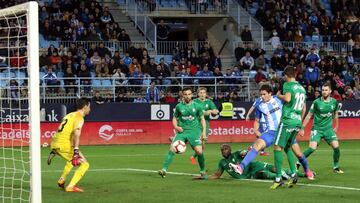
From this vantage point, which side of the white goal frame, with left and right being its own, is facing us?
right

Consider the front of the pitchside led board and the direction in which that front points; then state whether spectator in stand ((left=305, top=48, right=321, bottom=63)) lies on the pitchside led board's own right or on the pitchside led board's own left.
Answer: on the pitchside led board's own left

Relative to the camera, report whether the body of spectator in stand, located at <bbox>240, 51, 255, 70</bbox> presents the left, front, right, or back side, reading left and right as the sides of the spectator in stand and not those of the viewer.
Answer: front

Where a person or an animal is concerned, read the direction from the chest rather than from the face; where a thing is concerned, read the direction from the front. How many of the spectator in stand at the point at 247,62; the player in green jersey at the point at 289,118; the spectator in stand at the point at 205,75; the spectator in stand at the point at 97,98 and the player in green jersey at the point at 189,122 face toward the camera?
4

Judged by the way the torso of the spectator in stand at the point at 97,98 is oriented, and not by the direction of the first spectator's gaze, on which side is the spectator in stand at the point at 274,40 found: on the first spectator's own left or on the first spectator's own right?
on the first spectator's own left

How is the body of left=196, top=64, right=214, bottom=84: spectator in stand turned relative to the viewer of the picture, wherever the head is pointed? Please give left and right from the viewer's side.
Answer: facing the viewer

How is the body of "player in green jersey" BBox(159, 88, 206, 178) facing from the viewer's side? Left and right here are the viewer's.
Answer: facing the viewer

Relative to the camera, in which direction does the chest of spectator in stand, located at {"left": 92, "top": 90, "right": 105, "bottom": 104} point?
toward the camera

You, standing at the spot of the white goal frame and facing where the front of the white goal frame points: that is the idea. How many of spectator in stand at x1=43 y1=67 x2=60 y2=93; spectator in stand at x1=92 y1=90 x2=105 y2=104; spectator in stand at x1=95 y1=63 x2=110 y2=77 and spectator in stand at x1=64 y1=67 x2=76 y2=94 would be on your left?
4

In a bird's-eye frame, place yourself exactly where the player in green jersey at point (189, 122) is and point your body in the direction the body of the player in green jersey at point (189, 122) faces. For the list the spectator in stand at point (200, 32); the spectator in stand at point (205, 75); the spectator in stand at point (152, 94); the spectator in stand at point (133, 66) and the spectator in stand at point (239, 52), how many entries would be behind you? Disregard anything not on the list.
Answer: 5

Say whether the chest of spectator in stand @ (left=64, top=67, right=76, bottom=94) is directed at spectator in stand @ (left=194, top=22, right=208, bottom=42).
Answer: no

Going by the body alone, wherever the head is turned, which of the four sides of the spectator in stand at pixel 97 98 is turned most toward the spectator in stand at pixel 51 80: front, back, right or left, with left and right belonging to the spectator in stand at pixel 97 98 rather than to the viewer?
right

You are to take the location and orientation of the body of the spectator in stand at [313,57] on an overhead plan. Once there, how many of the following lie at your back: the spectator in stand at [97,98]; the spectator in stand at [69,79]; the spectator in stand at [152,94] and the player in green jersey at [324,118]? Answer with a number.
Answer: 0

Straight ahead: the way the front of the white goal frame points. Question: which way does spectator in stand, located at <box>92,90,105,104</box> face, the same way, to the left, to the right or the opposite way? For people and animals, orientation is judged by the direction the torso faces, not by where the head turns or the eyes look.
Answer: to the right
